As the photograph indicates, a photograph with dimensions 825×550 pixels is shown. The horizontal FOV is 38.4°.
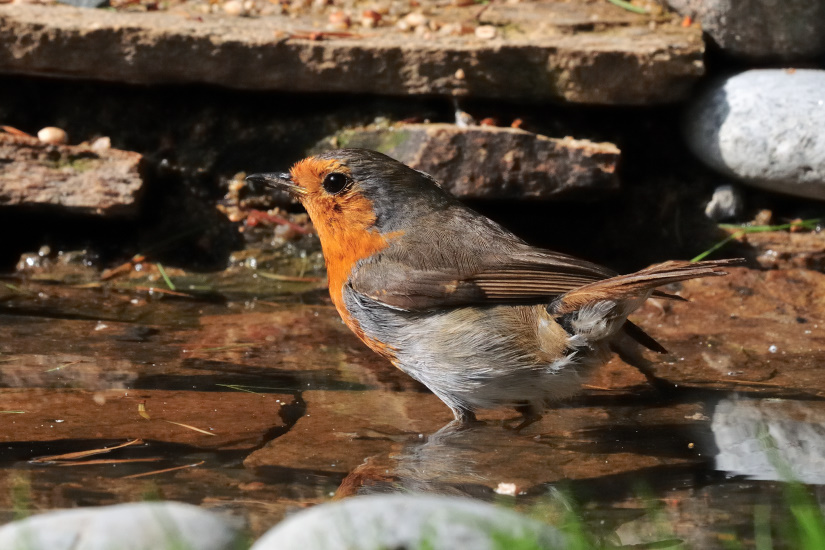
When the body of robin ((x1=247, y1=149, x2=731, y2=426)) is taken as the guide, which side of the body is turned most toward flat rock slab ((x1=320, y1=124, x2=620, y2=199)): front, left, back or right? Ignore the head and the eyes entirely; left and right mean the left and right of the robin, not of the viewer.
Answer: right

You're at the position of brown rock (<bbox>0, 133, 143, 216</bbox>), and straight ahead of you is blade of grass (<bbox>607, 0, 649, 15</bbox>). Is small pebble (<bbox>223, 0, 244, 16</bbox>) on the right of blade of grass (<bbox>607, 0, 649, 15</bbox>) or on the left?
left

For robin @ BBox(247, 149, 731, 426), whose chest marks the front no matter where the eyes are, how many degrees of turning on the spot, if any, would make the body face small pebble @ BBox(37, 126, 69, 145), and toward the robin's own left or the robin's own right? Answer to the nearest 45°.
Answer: approximately 45° to the robin's own right

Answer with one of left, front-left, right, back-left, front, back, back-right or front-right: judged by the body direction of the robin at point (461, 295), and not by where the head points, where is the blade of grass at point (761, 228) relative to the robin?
back-right

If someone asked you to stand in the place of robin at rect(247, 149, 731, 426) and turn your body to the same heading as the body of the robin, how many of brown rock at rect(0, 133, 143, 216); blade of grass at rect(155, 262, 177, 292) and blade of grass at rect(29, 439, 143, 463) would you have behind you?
0

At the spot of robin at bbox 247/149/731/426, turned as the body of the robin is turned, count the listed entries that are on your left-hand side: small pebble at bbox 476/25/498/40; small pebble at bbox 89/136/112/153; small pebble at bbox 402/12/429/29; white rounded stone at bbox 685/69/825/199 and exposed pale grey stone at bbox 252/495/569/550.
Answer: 1

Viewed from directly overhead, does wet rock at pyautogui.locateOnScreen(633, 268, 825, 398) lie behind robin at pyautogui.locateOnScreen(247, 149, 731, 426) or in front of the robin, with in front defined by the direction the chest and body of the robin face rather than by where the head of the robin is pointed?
behind

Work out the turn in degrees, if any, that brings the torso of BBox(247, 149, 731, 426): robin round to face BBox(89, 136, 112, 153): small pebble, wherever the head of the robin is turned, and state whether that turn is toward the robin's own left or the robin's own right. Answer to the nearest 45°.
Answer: approximately 45° to the robin's own right

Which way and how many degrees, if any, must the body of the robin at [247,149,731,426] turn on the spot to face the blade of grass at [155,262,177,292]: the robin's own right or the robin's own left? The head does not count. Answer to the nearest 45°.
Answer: approximately 45° to the robin's own right

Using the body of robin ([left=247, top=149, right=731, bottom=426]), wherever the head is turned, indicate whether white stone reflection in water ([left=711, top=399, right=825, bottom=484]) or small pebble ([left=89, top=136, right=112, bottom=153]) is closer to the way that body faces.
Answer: the small pebble

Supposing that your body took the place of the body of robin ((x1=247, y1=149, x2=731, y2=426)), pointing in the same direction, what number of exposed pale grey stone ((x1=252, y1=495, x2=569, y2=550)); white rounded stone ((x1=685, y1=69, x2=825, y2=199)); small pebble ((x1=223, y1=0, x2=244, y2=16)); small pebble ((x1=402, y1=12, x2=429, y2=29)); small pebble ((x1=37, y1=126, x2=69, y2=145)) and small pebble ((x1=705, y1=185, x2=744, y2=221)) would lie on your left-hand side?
1

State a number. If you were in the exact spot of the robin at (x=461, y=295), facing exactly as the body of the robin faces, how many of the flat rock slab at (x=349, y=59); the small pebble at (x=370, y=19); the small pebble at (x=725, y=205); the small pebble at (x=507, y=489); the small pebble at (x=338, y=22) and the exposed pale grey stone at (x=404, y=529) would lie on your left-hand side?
2

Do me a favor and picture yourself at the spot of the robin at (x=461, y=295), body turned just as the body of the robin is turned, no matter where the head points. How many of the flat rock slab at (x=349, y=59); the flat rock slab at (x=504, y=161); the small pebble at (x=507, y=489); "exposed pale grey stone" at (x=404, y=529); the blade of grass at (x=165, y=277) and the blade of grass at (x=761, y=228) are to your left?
2

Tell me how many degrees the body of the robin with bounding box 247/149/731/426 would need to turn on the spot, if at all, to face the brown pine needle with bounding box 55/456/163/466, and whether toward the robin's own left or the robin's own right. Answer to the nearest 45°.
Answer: approximately 45° to the robin's own left

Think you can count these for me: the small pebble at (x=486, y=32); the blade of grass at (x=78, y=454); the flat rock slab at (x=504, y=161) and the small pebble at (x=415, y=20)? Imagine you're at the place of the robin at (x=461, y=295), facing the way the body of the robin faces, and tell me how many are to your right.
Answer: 3

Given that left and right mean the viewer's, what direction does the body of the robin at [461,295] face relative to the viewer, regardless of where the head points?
facing to the left of the viewer

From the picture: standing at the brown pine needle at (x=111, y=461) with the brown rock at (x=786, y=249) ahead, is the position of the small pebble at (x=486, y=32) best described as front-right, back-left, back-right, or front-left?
front-left

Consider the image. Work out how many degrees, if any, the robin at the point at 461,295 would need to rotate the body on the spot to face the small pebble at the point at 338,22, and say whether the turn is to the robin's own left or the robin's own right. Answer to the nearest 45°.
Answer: approximately 90° to the robin's own right

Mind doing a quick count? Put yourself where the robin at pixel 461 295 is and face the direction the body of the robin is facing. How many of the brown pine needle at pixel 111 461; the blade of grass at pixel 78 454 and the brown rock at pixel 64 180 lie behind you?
0

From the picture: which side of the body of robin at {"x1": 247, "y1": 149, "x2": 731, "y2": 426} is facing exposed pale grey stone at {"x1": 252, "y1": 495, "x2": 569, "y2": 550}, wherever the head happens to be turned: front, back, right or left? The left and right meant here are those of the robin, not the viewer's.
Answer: left
